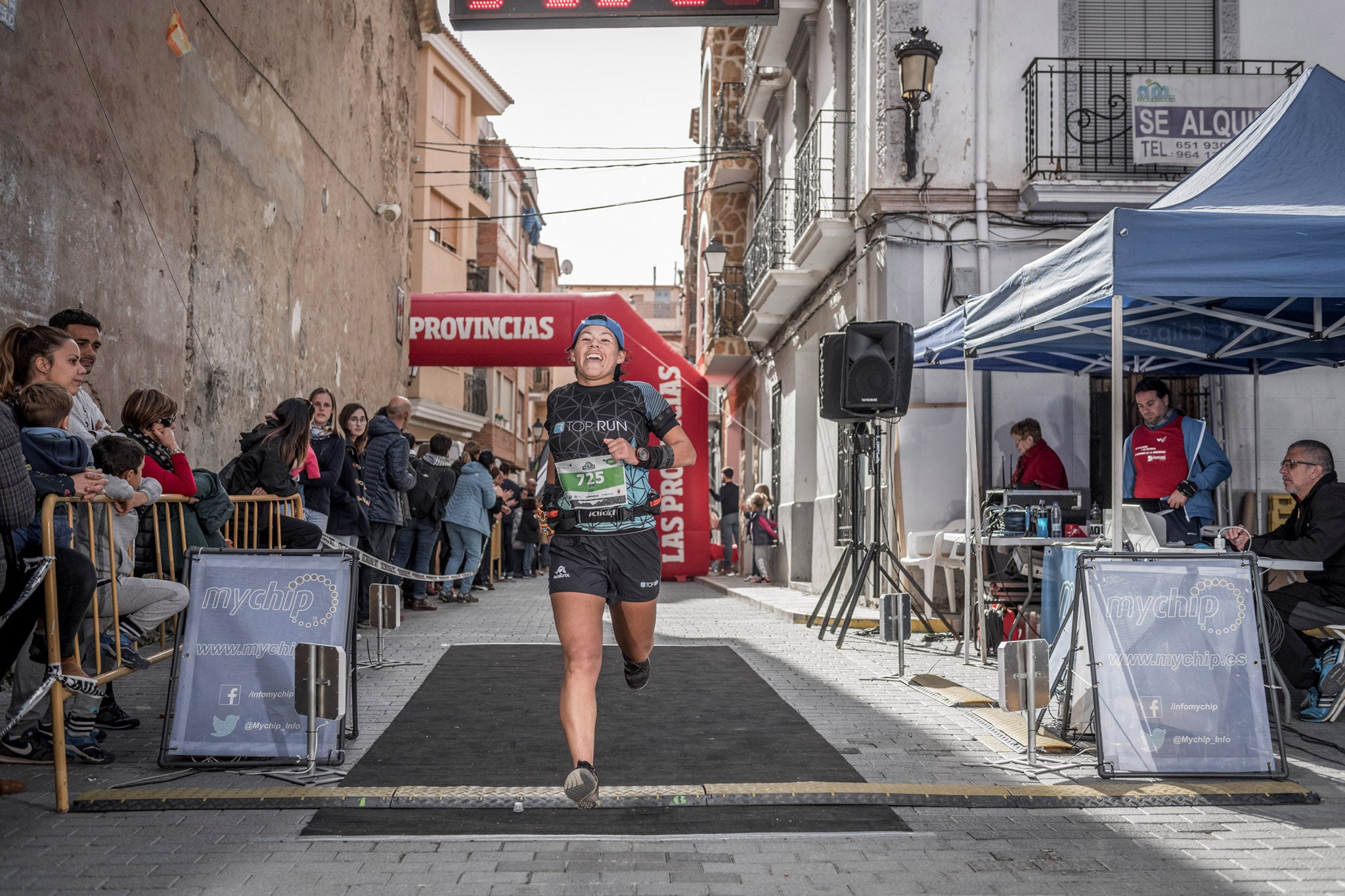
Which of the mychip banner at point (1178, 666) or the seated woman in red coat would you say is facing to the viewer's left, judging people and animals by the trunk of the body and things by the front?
the seated woman in red coat

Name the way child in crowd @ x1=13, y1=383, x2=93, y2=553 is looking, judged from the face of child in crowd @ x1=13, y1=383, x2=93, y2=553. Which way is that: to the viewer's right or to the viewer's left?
to the viewer's right

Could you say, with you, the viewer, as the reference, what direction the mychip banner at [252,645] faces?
facing the viewer

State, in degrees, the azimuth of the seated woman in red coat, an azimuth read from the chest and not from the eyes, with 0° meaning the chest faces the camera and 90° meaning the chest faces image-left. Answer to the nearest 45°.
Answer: approximately 90°

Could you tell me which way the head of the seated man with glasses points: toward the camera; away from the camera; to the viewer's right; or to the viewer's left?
to the viewer's left

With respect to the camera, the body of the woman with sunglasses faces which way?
to the viewer's right

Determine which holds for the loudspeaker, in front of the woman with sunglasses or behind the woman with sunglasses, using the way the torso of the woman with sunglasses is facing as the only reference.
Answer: in front

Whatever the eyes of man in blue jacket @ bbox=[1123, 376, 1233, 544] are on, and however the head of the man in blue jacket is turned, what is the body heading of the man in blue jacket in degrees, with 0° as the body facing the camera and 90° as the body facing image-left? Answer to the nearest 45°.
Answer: approximately 45°

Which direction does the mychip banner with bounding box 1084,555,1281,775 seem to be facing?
toward the camera

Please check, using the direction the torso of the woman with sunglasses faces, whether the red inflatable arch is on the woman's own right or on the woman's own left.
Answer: on the woman's own left

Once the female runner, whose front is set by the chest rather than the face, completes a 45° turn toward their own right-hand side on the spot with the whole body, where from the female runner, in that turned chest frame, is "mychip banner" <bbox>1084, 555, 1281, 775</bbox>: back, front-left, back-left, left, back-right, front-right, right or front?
back-left

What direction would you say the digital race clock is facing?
toward the camera

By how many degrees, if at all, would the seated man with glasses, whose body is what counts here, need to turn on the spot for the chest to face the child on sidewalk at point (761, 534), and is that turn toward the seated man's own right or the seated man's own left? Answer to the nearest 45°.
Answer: approximately 45° to the seated man's own right

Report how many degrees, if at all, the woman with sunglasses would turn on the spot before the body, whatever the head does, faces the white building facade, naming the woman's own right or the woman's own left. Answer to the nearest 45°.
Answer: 0° — they already face it
